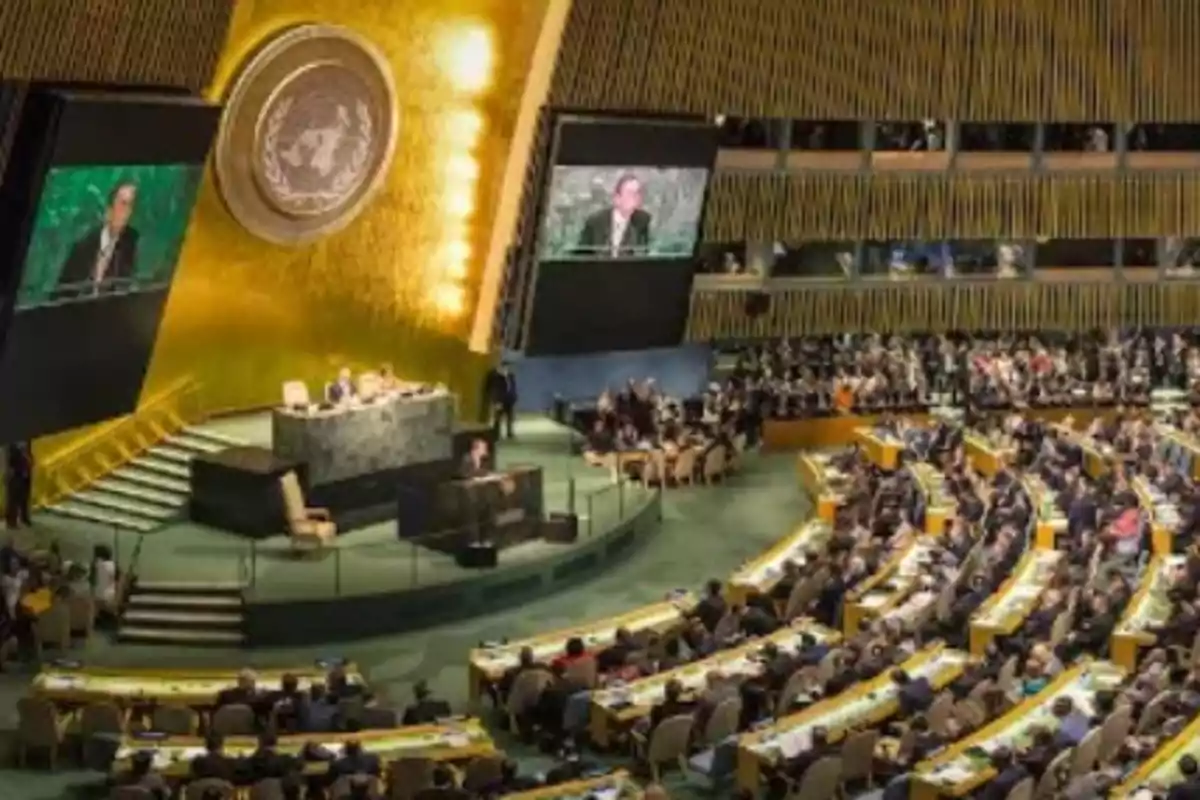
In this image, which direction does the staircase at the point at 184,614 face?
toward the camera

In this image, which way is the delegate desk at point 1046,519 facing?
to the viewer's left

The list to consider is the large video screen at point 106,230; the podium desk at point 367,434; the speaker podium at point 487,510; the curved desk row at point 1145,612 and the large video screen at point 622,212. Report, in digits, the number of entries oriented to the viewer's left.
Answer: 1

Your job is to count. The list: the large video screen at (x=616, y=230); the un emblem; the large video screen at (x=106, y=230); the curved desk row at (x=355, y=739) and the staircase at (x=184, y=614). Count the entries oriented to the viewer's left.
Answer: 0

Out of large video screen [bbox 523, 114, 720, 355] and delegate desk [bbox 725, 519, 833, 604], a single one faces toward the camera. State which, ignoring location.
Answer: the large video screen

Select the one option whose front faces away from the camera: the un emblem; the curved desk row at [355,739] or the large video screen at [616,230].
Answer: the curved desk row

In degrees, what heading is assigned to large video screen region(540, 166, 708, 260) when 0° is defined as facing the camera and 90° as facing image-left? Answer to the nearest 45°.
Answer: approximately 0°

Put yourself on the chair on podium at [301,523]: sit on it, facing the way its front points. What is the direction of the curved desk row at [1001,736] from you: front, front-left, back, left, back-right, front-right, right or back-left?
front

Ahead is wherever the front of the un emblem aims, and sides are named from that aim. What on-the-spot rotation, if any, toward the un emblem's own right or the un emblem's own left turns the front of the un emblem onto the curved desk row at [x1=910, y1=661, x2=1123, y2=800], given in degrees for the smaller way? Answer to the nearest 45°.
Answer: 0° — it already faces it
